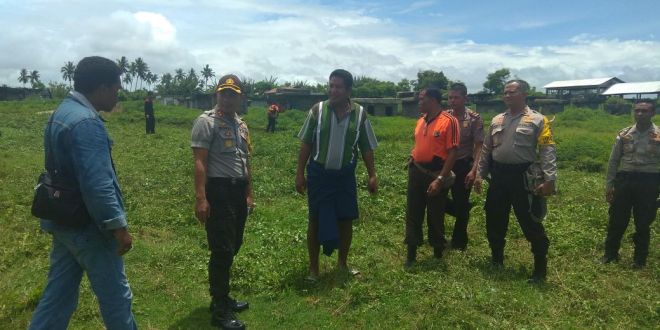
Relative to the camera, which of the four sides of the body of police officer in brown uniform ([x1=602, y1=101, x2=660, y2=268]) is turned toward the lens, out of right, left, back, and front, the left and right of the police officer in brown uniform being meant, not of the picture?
front

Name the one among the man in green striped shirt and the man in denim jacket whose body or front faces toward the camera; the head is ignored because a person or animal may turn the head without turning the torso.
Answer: the man in green striped shirt

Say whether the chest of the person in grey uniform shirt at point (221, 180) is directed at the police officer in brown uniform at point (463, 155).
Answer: no

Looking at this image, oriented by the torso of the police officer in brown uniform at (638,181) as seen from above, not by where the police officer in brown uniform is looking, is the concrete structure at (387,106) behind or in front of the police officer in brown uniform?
behind

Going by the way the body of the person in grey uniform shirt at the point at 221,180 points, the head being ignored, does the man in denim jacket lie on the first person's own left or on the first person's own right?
on the first person's own right

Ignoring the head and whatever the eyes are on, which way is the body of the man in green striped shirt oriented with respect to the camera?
toward the camera

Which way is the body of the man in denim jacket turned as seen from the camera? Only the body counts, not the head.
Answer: to the viewer's right

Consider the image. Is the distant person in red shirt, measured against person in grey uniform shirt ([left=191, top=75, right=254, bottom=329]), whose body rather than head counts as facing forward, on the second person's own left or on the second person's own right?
on the second person's own left

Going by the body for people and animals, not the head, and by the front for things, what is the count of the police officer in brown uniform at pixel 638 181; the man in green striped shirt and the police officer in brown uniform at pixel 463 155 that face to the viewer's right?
0

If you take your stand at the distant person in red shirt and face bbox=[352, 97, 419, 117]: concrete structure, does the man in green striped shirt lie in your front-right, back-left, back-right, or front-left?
back-right

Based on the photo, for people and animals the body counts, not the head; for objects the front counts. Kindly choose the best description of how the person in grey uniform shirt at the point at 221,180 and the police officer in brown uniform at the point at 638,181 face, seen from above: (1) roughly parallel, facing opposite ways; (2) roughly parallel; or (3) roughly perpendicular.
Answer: roughly perpendicular

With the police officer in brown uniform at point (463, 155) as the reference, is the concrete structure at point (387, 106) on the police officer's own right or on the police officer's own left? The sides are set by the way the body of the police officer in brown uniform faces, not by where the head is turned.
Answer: on the police officer's own right

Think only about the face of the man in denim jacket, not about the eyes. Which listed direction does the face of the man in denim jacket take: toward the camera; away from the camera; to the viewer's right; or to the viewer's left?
to the viewer's right

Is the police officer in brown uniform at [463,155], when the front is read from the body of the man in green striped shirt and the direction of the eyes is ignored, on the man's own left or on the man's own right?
on the man's own left

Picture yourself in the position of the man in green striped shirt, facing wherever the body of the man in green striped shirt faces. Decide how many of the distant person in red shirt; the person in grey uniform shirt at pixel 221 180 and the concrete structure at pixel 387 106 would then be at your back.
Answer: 2

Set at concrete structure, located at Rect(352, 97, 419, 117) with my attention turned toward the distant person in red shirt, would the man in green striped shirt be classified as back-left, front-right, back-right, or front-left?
front-left

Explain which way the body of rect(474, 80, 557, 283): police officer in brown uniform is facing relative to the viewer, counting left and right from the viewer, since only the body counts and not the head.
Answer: facing the viewer and to the left of the viewer

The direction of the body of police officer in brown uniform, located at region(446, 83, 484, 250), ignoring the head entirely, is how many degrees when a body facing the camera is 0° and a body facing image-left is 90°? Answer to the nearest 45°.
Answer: approximately 45°

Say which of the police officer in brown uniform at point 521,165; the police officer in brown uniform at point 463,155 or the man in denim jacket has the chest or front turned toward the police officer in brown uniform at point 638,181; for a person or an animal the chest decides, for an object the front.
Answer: the man in denim jacket
